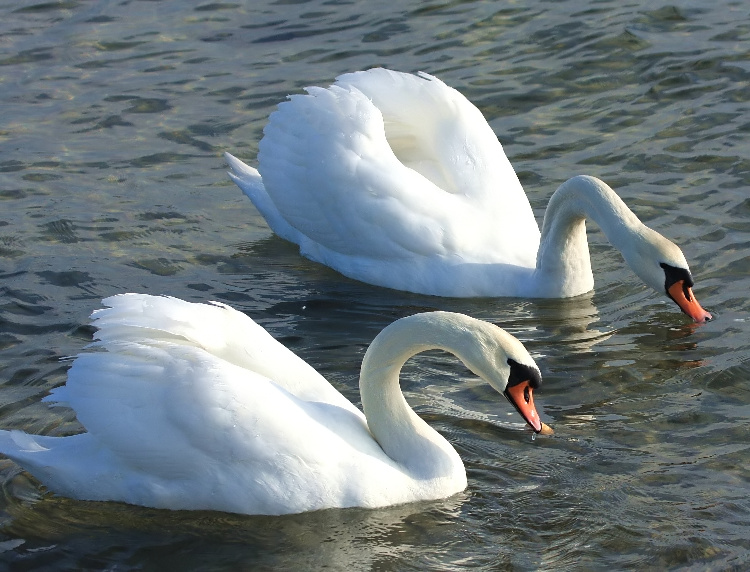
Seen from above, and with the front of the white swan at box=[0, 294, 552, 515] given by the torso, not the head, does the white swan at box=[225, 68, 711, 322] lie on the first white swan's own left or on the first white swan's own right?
on the first white swan's own left

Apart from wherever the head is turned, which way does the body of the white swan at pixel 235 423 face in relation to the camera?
to the viewer's right

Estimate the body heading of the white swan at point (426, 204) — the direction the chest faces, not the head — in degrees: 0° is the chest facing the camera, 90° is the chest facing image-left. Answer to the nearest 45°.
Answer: approximately 315°

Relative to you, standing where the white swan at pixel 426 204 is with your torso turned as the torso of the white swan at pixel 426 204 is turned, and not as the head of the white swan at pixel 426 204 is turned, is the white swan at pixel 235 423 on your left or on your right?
on your right
